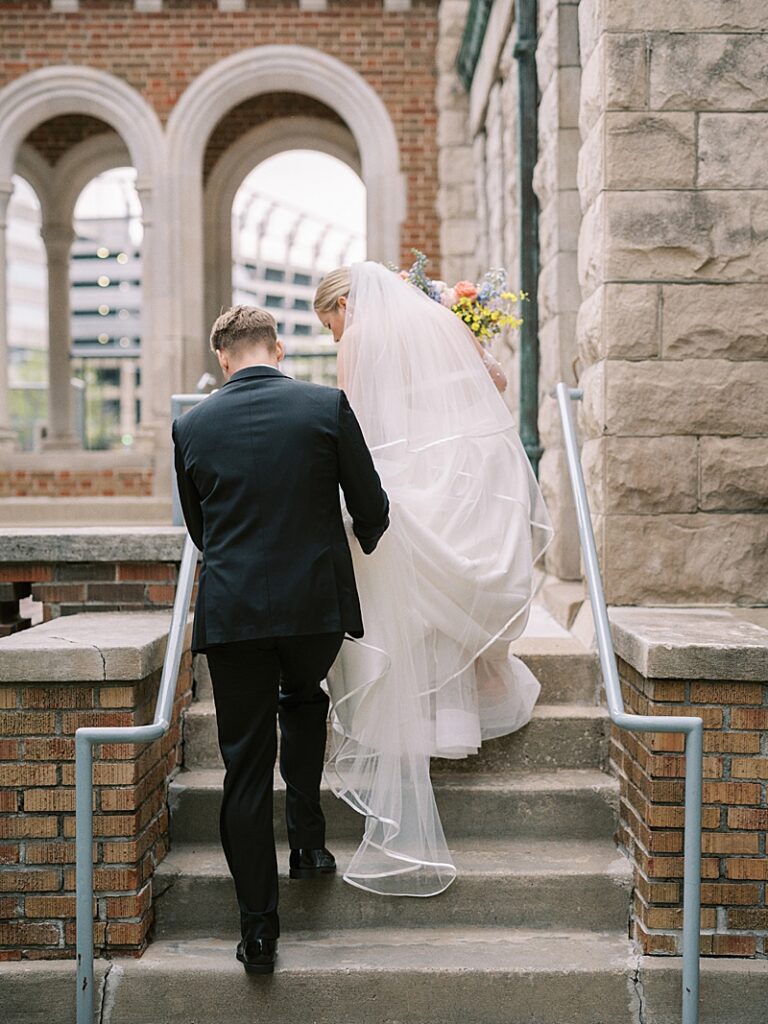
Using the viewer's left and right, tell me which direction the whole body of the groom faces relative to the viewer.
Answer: facing away from the viewer

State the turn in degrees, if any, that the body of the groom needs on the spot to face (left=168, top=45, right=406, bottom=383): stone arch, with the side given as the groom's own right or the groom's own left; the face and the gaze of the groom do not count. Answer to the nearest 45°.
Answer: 0° — they already face it

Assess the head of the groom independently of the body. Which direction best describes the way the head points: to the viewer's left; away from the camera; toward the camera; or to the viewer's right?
away from the camera

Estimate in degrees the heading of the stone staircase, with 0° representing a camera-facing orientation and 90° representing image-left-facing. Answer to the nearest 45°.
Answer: approximately 0°

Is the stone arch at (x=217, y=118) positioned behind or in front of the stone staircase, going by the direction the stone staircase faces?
behind

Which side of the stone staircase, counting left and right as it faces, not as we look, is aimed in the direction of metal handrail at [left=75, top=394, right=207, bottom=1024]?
right
